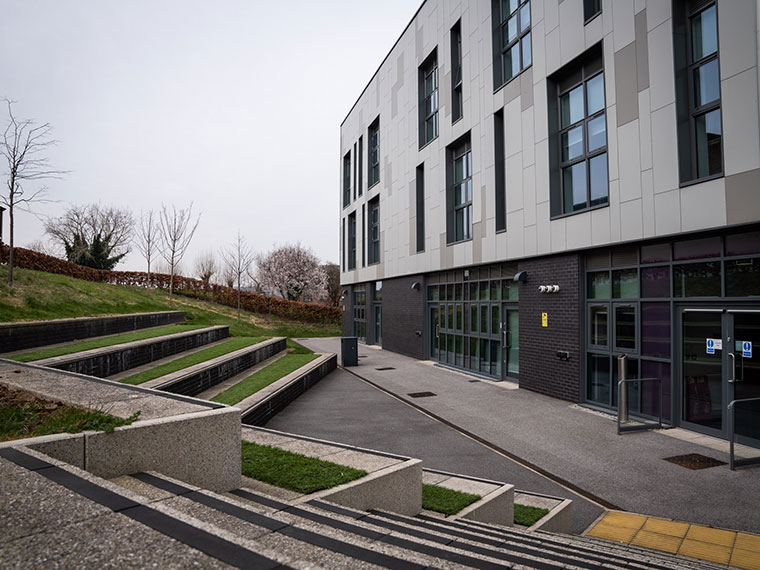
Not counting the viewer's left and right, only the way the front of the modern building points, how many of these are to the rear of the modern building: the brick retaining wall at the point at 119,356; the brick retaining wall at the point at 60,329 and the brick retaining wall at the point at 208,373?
0

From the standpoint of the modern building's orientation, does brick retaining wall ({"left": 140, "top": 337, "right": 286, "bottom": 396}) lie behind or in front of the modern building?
in front

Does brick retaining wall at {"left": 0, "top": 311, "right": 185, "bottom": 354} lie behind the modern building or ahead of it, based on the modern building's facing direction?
ahead

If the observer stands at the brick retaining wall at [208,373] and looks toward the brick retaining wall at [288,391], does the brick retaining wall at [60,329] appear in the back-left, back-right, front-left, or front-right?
back-left

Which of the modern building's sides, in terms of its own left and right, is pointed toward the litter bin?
right

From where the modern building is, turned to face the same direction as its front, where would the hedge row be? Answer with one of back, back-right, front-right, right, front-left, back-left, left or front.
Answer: right

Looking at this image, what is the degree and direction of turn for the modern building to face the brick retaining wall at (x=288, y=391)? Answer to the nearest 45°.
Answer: approximately 45° to its right

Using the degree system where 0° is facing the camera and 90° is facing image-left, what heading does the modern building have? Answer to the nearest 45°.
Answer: approximately 45°

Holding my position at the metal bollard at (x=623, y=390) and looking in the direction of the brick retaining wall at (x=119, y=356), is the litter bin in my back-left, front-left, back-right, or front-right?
front-right

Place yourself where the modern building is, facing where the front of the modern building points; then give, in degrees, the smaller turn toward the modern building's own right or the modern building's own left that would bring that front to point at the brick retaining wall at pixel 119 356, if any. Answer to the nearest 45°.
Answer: approximately 45° to the modern building's own right

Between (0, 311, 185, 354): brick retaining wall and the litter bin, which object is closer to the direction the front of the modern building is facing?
the brick retaining wall
